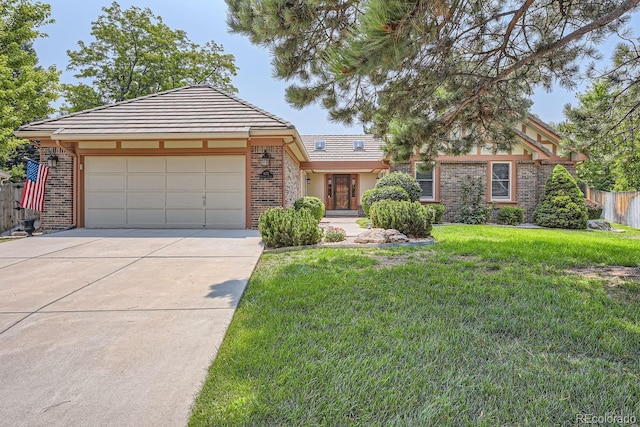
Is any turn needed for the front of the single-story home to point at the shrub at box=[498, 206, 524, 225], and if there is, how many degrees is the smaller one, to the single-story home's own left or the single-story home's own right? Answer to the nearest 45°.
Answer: approximately 90° to the single-story home's own left

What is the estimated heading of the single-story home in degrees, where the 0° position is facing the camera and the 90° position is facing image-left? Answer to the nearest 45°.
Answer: approximately 0°

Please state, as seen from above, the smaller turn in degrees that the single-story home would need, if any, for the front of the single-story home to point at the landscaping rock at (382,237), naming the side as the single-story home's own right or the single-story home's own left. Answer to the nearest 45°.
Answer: approximately 45° to the single-story home's own left

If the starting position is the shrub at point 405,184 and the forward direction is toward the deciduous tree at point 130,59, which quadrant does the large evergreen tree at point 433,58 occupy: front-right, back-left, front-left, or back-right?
back-left

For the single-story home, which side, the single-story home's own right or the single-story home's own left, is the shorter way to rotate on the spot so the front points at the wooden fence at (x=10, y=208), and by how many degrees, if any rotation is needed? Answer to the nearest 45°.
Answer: approximately 90° to the single-story home's own right

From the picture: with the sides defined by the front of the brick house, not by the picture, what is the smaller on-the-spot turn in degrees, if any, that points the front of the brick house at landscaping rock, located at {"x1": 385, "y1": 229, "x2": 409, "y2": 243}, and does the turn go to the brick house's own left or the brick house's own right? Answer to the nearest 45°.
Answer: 0° — it already faces it

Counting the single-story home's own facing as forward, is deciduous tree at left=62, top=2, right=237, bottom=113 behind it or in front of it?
behind
